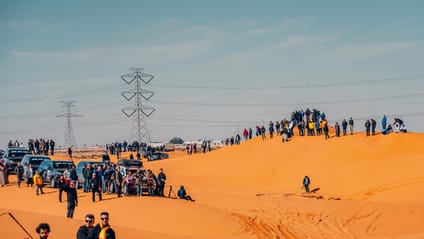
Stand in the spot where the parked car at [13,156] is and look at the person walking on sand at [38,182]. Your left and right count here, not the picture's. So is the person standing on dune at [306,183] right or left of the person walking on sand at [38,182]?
left

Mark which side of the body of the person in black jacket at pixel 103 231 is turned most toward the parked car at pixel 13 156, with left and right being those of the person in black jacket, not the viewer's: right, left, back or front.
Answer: back

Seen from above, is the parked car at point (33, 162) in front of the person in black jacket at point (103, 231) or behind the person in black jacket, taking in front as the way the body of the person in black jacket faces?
behind

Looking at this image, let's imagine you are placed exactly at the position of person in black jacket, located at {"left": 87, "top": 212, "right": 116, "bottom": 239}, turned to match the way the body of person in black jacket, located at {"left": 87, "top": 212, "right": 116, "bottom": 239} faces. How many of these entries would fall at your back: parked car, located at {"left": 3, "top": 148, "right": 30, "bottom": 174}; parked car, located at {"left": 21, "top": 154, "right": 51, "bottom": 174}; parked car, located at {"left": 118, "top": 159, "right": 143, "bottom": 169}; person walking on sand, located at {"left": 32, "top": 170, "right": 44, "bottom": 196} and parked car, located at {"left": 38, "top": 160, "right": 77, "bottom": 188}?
5

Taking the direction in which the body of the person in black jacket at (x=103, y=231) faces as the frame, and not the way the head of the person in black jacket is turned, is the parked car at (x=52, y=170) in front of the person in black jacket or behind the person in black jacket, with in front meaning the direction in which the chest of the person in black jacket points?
behind

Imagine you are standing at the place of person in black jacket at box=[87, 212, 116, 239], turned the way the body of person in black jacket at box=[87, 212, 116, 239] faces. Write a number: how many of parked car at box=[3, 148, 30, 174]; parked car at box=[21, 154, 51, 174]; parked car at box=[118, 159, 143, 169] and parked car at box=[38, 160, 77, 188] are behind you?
4

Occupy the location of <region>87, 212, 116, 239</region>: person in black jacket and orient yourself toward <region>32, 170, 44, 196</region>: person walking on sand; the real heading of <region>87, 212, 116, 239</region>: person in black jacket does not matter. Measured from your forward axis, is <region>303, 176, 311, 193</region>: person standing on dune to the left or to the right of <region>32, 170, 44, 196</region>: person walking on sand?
right

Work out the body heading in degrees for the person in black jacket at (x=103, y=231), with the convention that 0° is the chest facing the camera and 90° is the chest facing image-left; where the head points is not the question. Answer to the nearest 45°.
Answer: approximately 0°

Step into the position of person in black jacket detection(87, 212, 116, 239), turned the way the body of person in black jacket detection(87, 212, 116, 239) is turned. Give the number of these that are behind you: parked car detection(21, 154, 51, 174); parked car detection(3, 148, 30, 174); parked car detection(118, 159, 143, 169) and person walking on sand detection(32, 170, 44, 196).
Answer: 4

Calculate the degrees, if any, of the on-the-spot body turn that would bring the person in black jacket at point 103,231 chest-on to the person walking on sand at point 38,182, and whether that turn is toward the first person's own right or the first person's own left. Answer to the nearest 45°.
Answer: approximately 180°

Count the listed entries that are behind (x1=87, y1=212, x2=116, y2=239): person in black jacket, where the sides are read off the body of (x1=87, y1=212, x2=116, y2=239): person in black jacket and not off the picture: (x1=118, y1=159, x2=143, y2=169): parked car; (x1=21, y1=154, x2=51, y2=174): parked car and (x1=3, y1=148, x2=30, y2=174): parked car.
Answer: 3

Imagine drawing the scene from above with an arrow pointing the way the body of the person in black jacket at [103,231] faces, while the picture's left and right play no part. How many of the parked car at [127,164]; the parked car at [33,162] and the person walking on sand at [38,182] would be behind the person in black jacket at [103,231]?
3

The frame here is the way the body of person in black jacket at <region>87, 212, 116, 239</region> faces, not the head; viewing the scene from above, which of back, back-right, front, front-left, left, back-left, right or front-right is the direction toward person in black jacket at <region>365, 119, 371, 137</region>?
back-left

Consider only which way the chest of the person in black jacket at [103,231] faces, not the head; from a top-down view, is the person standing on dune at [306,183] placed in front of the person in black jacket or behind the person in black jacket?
behind
